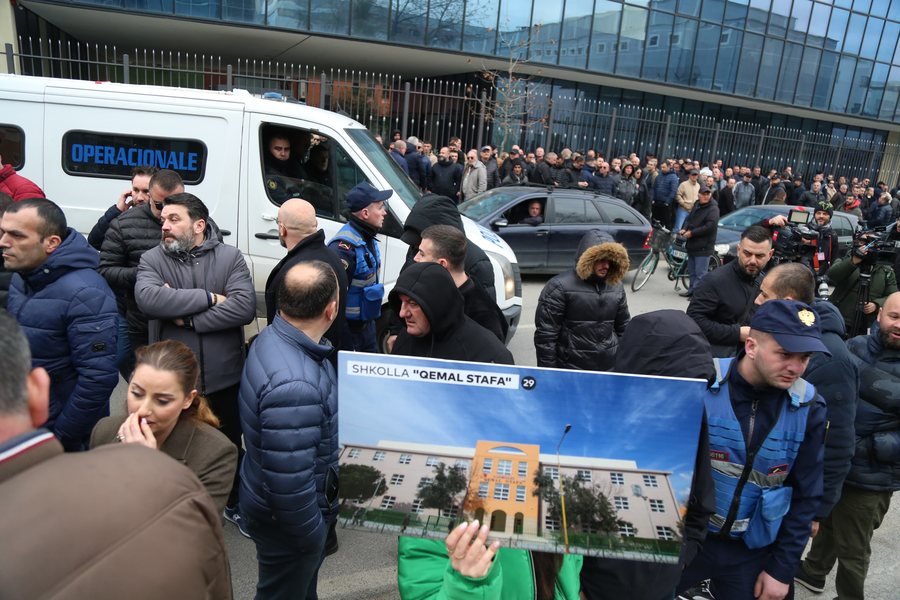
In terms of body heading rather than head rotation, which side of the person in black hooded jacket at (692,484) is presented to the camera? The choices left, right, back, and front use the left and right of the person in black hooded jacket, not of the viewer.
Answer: back

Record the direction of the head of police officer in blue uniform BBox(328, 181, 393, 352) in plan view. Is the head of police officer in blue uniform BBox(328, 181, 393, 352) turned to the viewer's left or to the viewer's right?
to the viewer's right

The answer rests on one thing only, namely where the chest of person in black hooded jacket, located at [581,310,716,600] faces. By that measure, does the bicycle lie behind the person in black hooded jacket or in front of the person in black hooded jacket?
in front

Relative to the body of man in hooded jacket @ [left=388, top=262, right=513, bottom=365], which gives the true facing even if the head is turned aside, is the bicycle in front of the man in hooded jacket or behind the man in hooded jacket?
behind

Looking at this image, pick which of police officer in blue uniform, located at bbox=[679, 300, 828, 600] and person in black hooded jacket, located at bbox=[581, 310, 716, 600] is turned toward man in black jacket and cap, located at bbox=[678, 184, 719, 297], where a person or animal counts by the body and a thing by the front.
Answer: person in black hooded jacket, located at bbox=[581, 310, 716, 600]

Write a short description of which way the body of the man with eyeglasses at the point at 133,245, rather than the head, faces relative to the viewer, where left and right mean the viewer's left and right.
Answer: facing the viewer and to the right of the viewer

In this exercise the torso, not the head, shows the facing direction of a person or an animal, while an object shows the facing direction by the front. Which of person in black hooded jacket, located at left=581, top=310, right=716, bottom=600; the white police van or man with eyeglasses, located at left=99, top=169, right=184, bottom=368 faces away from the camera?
the person in black hooded jacket

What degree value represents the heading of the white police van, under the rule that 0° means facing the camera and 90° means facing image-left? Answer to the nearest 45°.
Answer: approximately 315°

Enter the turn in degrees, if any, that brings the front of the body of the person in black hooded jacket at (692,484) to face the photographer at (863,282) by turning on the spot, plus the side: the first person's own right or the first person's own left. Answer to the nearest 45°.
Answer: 0° — they already face them

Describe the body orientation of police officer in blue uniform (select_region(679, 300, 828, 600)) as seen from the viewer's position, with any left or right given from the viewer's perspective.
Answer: facing the viewer

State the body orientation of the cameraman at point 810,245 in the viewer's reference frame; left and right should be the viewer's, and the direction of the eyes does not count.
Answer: facing the viewer and to the left of the viewer

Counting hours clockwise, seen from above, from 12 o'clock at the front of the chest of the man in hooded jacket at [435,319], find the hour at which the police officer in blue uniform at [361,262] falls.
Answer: The police officer in blue uniform is roughly at 4 o'clock from the man in hooded jacket.
